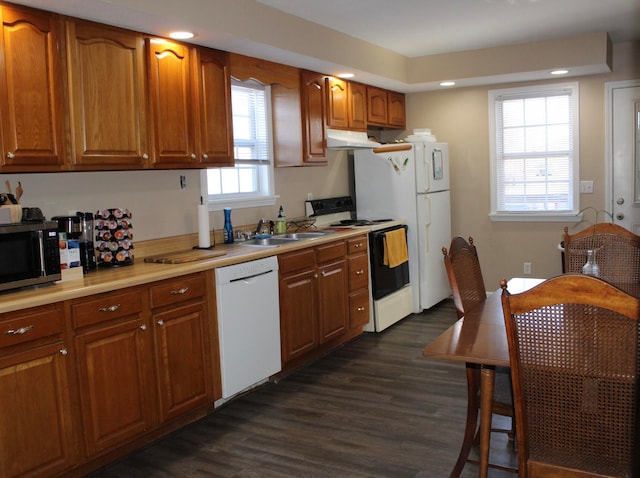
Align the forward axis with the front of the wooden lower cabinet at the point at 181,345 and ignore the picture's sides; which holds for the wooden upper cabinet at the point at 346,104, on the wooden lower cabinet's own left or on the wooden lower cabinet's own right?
on the wooden lower cabinet's own left

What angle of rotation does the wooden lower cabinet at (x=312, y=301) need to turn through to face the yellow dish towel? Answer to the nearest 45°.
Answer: approximately 90° to its left

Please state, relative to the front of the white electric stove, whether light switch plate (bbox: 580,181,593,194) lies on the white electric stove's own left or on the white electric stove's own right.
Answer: on the white electric stove's own left

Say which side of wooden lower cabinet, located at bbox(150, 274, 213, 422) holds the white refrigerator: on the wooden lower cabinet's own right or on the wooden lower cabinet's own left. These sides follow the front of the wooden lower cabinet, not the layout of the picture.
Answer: on the wooden lower cabinet's own left

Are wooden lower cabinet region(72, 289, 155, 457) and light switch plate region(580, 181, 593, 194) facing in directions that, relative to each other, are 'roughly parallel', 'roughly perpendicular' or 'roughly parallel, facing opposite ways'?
roughly perpendicular

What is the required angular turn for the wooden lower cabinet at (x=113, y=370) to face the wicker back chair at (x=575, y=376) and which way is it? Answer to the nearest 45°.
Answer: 0° — it already faces it

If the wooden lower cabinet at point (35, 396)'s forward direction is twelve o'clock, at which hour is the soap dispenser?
The soap dispenser is roughly at 9 o'clock from the wooden lower cabinet.
